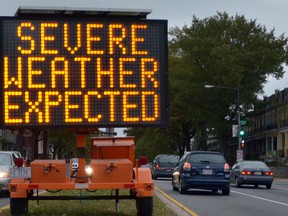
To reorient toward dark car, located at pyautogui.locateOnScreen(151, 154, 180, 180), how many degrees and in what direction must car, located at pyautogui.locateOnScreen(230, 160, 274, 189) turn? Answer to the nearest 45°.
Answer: approximately 45° to its left

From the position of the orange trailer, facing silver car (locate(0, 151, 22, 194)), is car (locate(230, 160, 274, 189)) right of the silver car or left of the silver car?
right

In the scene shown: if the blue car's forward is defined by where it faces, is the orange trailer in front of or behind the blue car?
behind

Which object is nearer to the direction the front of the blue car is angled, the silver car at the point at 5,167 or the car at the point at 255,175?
the car

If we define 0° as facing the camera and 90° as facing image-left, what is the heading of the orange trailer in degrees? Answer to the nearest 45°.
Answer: approximately 180°

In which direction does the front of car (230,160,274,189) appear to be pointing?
away from the camera

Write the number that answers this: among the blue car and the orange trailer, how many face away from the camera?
2

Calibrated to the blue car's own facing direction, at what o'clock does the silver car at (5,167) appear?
The silver car is roughly at 8 o'clock from the blue car.

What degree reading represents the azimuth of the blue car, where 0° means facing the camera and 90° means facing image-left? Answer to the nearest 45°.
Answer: approximately 180°

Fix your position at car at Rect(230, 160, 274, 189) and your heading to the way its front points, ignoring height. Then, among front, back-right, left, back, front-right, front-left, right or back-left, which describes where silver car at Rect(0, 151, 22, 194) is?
back-left

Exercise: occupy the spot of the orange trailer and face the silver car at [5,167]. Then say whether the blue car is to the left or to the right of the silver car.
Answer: right
